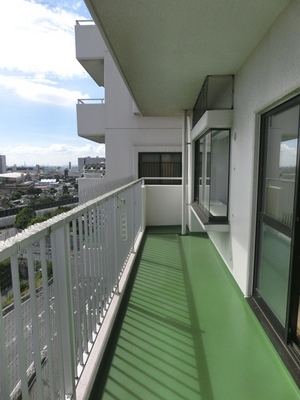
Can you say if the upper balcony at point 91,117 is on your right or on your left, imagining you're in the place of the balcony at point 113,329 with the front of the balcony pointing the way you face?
on your right

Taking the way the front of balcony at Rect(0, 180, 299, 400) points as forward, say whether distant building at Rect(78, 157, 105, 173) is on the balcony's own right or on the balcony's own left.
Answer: on the balcony's own right

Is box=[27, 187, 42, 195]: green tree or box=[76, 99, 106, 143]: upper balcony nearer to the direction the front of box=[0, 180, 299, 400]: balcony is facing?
the green tree

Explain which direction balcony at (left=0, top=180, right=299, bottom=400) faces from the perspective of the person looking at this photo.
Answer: facing to the left of the viewer

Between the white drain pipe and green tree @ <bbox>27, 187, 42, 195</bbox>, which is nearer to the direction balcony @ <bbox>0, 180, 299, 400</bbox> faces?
the green tree

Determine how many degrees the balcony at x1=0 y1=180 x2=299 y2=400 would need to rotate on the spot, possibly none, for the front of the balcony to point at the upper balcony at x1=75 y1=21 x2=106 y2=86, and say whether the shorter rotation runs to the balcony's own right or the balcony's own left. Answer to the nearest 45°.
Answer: approximately 90° to the balcony's own right

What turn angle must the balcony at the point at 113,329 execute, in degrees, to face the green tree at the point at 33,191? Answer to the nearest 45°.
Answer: approximately 45° to its right
